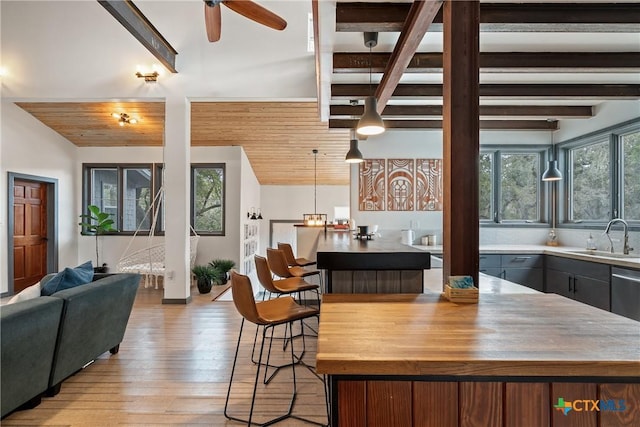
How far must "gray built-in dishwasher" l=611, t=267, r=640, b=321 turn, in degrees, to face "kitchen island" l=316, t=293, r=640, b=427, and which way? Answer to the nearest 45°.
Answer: approximately 45° to its left

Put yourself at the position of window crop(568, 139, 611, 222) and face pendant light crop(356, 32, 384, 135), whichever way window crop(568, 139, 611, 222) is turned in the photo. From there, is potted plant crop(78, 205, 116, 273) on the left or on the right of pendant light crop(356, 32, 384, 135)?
right

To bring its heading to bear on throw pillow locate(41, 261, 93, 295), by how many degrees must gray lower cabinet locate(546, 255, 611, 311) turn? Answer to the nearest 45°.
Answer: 0° — it already faces it
